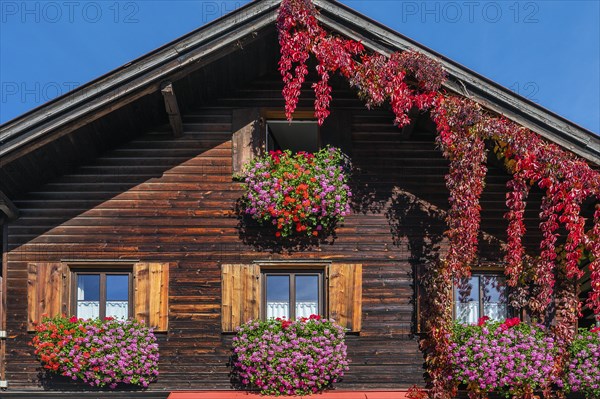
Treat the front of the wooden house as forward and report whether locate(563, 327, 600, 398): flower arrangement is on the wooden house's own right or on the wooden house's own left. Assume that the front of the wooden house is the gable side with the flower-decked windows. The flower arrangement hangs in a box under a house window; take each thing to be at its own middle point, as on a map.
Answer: on the wooden house's own left

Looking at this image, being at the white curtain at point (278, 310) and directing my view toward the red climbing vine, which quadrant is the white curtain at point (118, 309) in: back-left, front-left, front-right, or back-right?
back-right

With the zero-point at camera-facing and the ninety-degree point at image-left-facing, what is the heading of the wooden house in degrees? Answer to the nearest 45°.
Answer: approximately 0°
